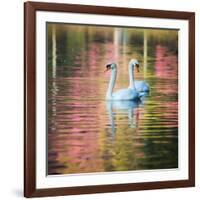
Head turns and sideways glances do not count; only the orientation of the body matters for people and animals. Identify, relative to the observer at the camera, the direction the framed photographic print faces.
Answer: facing the viewer and to the right of the viewer
